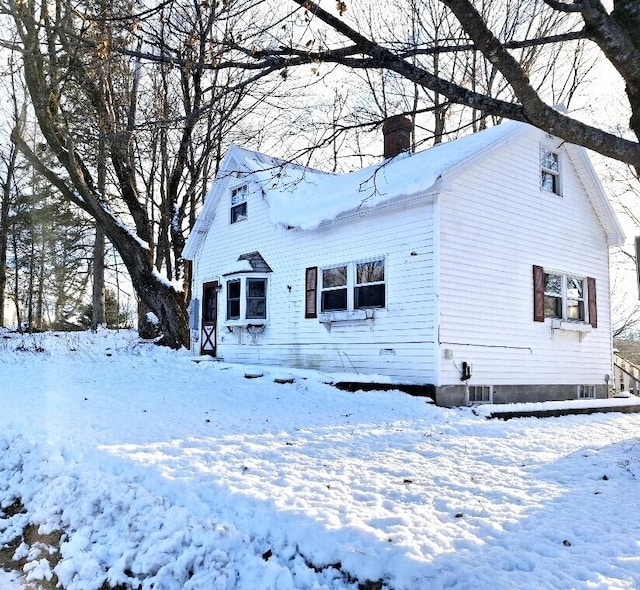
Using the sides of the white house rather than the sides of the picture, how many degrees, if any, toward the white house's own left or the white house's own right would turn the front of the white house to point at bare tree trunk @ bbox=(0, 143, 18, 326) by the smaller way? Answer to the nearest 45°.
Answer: approximately 90° to the white house's own right

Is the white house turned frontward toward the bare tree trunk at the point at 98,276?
no

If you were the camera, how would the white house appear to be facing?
facing the viewer and to the left of the viewer

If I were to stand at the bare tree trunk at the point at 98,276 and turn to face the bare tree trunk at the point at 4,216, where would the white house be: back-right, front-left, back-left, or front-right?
back-left
